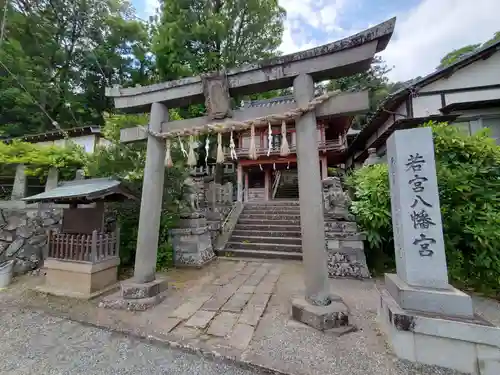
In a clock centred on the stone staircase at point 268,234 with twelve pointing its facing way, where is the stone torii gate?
The stone torii gate is roughly at 12 o'clock from the stone staircase.

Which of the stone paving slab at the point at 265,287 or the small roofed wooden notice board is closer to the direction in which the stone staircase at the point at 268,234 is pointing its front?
the stone paving slab

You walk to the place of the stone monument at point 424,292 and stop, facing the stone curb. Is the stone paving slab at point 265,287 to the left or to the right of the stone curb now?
right

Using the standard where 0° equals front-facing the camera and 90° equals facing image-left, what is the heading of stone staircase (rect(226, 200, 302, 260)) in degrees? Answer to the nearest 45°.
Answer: approximately 0°

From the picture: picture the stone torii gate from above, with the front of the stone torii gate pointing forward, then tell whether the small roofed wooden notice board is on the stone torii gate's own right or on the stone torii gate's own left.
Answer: on the stone torii gate's own right

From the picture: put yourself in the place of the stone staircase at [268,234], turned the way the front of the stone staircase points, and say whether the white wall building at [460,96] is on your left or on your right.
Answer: on your left

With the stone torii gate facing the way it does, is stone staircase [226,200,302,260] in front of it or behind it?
behind

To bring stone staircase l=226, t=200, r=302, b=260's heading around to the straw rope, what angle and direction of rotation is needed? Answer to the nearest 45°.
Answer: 0° — it already faces it

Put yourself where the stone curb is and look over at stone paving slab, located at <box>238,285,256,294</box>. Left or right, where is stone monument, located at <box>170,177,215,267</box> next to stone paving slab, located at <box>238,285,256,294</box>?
left
